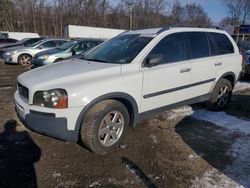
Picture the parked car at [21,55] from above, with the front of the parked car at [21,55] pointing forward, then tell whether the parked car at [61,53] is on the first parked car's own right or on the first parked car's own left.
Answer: on the first parked car's own left

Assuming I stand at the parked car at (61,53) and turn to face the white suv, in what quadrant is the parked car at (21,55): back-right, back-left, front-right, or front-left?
back-right

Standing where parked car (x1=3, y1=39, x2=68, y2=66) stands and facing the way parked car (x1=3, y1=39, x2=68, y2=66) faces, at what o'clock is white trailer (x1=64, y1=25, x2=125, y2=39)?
The white trailer is roughly at 5 o'clock from the parked car.

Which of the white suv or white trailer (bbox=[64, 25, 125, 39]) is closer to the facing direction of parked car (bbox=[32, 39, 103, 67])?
the white suv

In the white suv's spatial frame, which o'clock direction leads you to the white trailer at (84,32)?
The white trailer is roughly at 4 o'clock from the white suv.

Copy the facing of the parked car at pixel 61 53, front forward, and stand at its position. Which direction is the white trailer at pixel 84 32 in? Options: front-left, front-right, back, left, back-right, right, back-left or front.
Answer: back-right

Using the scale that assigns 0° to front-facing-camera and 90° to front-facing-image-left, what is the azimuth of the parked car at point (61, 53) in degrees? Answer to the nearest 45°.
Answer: approximately 45°

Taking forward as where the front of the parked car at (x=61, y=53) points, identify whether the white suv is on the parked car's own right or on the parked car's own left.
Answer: on the parked car's own left

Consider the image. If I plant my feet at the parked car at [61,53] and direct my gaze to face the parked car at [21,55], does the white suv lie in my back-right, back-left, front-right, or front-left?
back-left

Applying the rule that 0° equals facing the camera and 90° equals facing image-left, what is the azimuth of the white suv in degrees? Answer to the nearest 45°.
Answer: approximately 45°
